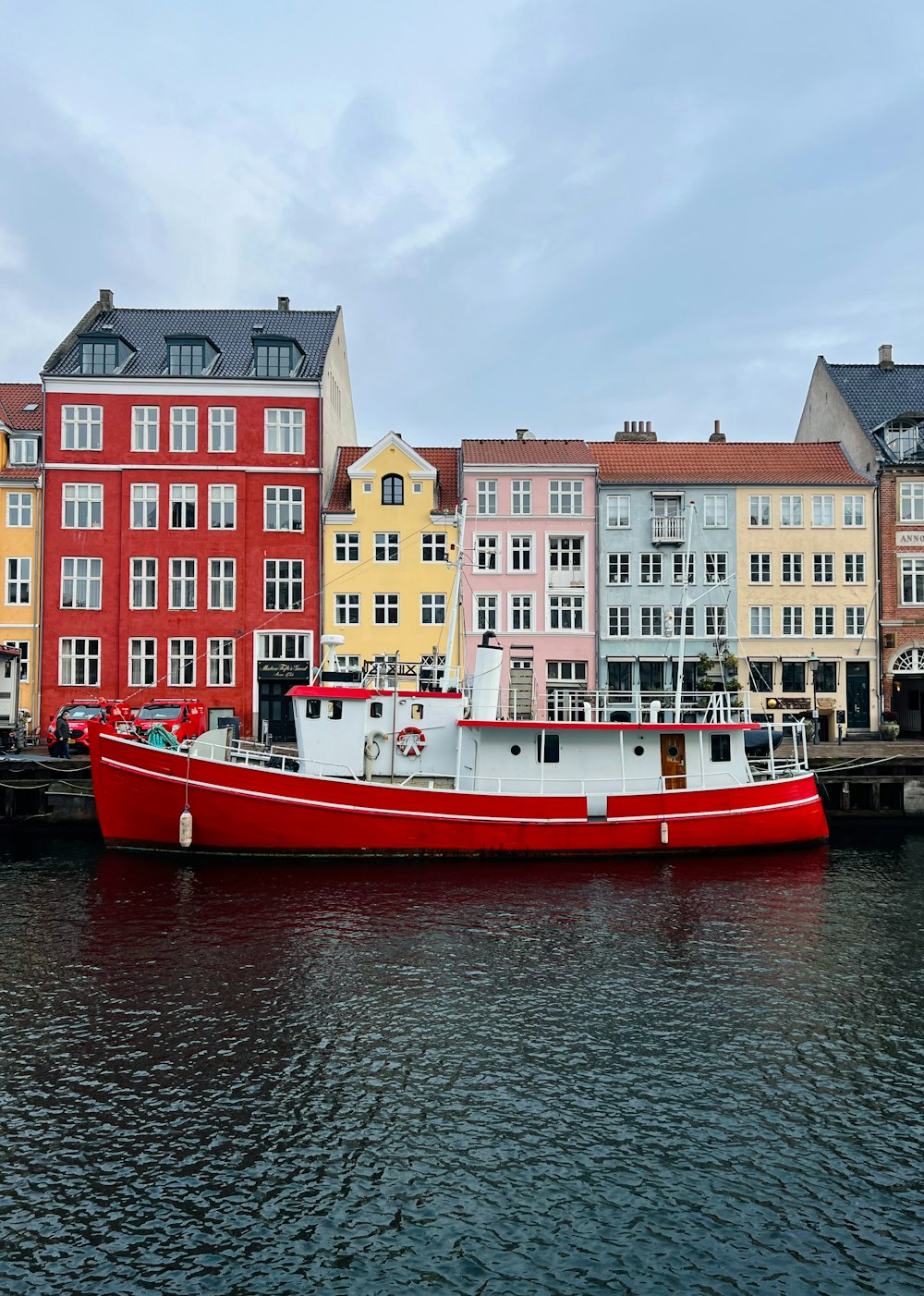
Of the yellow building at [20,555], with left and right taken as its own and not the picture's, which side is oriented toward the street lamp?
left

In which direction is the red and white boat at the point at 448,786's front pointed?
to the viewer's left

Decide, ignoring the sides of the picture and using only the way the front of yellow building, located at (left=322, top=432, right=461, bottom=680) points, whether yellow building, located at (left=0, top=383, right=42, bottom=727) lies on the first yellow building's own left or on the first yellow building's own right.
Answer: on the first yellow building's own right

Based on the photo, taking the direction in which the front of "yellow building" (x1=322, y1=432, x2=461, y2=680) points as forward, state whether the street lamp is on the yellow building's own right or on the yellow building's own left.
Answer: on the yellow building's own left

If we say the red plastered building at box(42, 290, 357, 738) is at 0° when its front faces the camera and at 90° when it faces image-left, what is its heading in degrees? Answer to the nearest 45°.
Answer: approximately 0°

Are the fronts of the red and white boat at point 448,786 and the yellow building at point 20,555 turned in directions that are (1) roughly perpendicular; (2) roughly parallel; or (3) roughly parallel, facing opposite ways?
roughly perpendicular

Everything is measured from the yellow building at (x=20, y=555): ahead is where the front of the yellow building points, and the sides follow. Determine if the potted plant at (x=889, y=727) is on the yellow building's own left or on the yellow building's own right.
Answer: on the yellow building's own left

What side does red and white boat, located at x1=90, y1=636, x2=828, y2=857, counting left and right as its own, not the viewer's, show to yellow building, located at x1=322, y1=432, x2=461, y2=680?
right

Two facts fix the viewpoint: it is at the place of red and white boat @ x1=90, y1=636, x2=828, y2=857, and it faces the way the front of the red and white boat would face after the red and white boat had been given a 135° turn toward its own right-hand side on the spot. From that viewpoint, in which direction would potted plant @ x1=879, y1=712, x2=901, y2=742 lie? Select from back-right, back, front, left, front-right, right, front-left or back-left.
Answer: front
